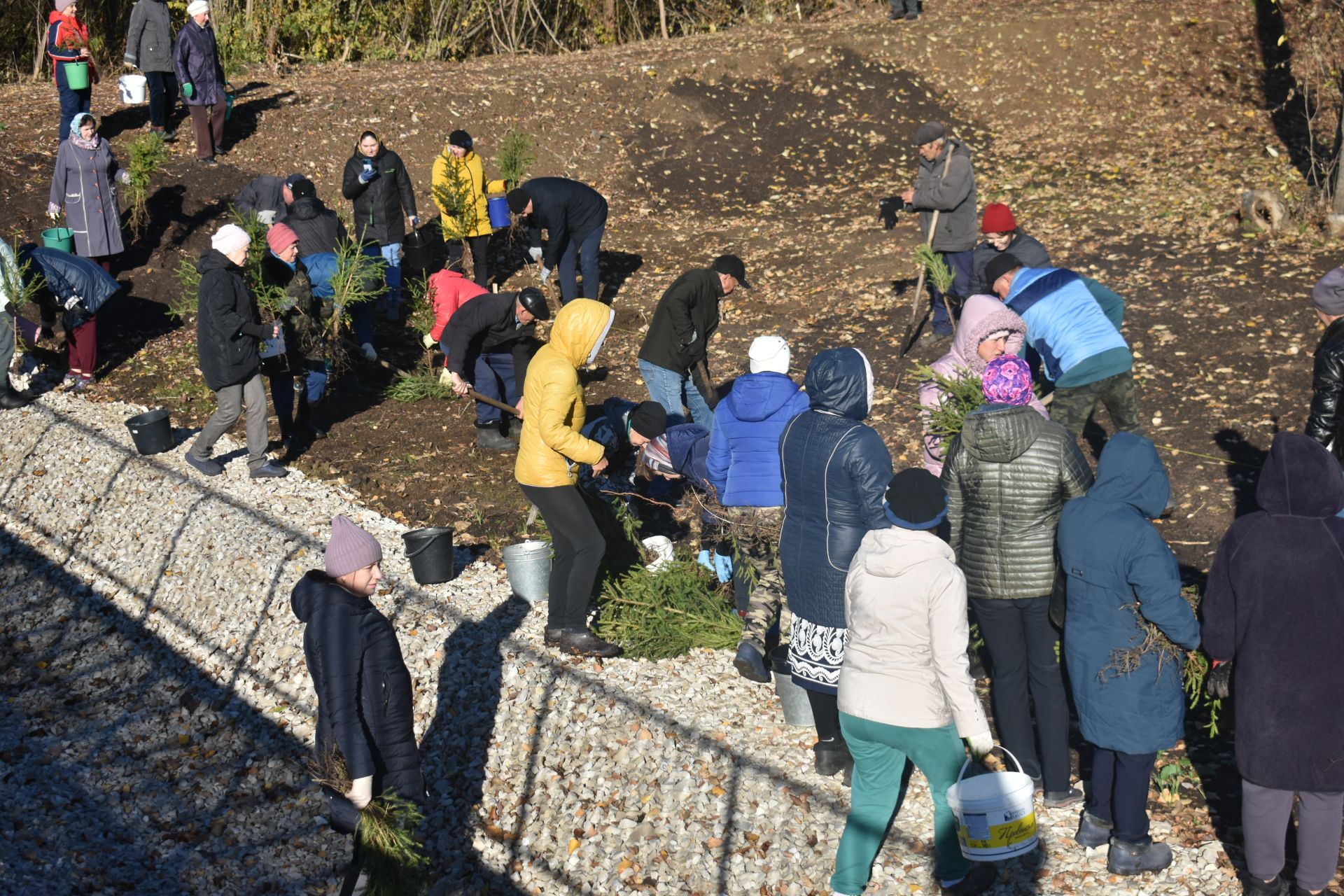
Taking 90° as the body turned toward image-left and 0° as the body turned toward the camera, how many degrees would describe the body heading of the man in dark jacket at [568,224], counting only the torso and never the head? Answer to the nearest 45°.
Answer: approximately 90°

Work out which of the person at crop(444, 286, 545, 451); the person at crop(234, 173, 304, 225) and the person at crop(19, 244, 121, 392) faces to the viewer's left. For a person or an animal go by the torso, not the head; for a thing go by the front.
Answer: the person at crop(19, 244, 121, 392)

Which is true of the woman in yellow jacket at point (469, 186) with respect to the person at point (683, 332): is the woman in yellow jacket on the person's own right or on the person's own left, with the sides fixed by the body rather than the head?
on the person's own left

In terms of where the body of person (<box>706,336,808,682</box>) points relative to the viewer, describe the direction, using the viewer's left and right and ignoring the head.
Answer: facing away from the viewer

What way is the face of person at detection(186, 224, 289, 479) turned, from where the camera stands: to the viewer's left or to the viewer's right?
to the viewer's right

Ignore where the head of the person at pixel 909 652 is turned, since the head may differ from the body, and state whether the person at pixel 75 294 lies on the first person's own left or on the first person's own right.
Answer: on the first person's own left

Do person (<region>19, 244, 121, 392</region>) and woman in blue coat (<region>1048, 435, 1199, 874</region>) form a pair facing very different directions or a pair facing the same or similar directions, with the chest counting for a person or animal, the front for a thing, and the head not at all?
very different directions

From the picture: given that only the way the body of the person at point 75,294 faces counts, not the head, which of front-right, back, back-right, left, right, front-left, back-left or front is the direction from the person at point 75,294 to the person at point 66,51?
right

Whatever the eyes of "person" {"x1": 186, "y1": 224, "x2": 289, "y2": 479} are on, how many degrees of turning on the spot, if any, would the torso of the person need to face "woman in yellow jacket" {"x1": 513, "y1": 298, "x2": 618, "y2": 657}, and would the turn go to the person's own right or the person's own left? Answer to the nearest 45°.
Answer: approximately 45° to the person's own right

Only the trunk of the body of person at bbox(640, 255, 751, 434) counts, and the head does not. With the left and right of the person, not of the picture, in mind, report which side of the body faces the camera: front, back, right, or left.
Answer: right

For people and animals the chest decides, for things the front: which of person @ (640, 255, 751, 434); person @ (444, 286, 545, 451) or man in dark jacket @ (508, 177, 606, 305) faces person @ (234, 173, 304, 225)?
the man in dark jacket

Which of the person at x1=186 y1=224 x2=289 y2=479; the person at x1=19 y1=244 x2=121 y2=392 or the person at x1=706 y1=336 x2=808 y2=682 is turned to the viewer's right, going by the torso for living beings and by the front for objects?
the person at x1=186 y1=224 x2=289 y2=479
